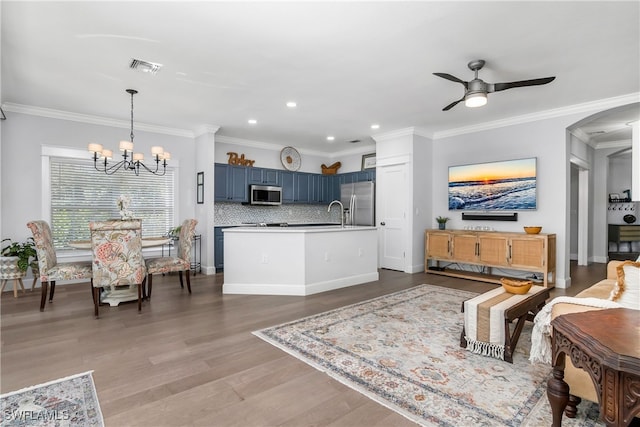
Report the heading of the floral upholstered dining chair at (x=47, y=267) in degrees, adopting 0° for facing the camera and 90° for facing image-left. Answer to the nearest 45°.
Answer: approximately 270°

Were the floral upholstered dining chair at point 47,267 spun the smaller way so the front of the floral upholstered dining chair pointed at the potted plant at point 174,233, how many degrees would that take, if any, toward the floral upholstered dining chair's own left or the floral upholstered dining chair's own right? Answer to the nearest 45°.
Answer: approximately 45° to the floral upholstered dining chair's own left

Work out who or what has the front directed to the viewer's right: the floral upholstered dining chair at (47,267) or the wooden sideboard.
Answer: the floral upholstered dining chair

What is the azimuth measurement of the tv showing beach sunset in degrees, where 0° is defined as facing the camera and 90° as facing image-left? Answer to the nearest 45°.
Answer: approximately 45°

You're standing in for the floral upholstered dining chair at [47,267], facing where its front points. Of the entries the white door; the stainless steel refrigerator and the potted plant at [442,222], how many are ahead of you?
3

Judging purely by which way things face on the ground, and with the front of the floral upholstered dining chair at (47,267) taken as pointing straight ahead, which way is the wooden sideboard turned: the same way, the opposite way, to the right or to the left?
the opposite way

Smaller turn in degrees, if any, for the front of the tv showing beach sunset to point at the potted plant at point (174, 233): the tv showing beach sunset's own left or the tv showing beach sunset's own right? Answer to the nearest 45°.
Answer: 0° — it already faces it

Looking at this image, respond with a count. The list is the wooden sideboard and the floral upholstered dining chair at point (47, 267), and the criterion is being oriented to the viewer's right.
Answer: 1
